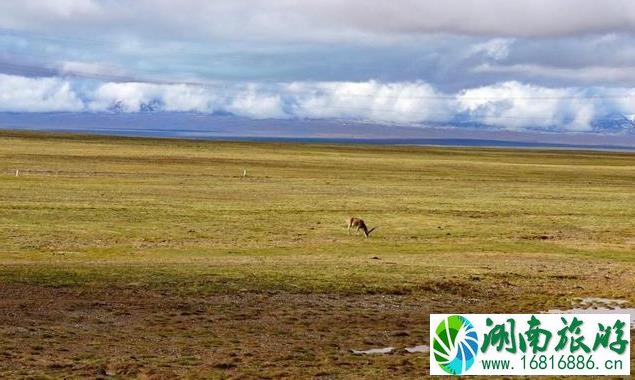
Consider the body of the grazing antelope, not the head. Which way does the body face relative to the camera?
to the viewer's right
